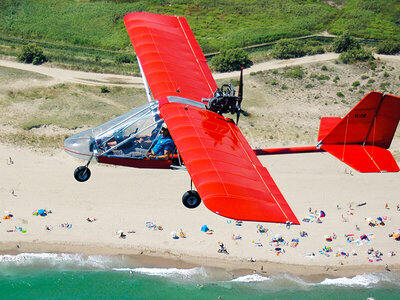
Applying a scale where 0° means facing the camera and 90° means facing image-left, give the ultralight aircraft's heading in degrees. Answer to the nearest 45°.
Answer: approximately 90°
